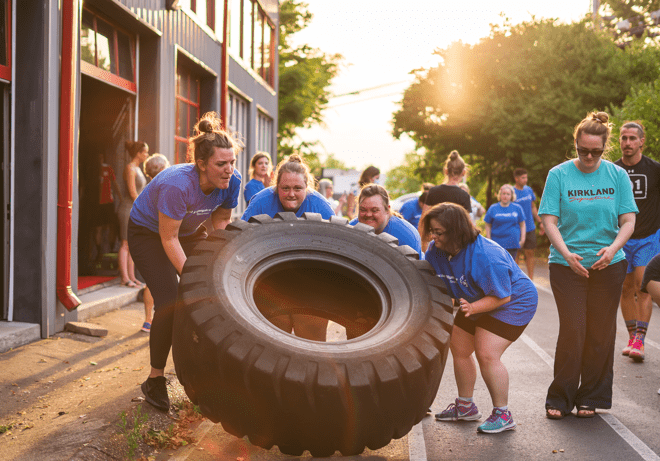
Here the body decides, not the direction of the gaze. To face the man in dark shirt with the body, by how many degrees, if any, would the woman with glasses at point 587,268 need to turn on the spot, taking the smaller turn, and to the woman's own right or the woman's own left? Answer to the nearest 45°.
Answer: approximately 180°

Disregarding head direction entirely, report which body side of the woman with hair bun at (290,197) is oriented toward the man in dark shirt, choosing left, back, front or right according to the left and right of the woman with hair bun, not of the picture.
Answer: left

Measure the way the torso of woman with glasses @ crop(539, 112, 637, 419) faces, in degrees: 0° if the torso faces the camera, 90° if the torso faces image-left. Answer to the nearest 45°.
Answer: approximately 0°

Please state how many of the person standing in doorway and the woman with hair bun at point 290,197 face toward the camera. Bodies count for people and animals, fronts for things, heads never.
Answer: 1

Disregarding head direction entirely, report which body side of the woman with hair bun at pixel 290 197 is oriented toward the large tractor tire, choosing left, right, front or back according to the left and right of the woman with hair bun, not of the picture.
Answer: front

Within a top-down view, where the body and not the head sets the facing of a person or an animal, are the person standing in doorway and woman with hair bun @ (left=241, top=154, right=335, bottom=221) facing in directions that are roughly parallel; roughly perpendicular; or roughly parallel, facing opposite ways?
roughly perpendicular

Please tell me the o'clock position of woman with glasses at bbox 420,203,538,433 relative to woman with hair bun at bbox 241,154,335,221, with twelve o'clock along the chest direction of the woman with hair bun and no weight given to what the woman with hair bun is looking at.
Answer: The woman with glasses is roughly at 10 o'clock from the woman with hair bun.

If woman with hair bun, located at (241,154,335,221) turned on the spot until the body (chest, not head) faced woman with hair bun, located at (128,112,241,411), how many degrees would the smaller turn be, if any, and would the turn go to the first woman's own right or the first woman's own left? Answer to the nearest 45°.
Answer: approximately 45° to the first woman's own right

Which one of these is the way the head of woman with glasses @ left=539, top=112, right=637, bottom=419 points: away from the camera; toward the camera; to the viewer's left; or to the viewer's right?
toward the camera

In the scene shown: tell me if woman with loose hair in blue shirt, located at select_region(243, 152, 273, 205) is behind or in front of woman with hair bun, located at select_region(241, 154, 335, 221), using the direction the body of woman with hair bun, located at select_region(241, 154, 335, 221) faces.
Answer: behind

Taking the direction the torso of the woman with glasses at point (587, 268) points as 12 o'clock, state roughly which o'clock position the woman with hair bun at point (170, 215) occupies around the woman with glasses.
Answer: The woman with hair bun is roughly at 2 o'clock from the woman with glasses.

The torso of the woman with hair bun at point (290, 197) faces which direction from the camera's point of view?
toward the camera

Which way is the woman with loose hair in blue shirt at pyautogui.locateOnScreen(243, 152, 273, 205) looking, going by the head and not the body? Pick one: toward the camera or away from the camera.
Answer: toward the camera

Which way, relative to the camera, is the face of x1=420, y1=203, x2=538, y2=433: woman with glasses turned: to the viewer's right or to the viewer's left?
to the viewer's left

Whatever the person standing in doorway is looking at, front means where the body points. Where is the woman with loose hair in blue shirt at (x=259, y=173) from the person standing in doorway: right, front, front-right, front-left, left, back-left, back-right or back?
front-right
